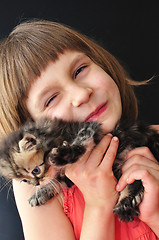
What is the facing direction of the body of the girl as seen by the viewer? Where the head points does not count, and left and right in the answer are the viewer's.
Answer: facing the viewer

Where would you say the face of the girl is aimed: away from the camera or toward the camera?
toward the camera
